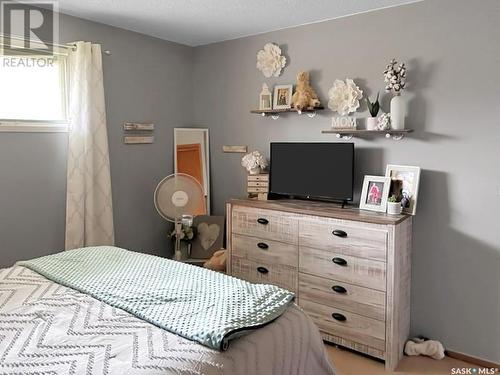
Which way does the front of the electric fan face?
toward the camera

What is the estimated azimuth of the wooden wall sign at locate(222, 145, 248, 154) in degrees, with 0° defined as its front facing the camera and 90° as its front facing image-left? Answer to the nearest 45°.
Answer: approximately 45°

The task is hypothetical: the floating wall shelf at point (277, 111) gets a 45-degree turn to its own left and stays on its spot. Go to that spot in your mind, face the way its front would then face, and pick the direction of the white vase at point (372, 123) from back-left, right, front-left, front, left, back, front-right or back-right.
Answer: front-left

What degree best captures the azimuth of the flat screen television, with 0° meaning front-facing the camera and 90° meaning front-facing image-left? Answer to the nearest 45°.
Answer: approximately 45°

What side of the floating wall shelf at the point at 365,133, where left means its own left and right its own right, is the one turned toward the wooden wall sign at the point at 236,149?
right

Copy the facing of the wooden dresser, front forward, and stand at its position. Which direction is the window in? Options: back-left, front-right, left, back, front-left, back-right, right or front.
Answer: front-right

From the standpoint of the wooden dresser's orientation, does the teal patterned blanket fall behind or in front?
in front

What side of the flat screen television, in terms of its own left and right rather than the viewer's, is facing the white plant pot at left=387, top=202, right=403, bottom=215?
left

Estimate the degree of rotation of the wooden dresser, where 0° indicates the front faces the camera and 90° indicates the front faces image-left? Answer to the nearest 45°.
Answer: approximately 45°

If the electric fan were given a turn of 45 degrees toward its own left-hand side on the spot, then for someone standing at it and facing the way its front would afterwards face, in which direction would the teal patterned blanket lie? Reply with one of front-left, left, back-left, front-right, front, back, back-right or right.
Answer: front-right
